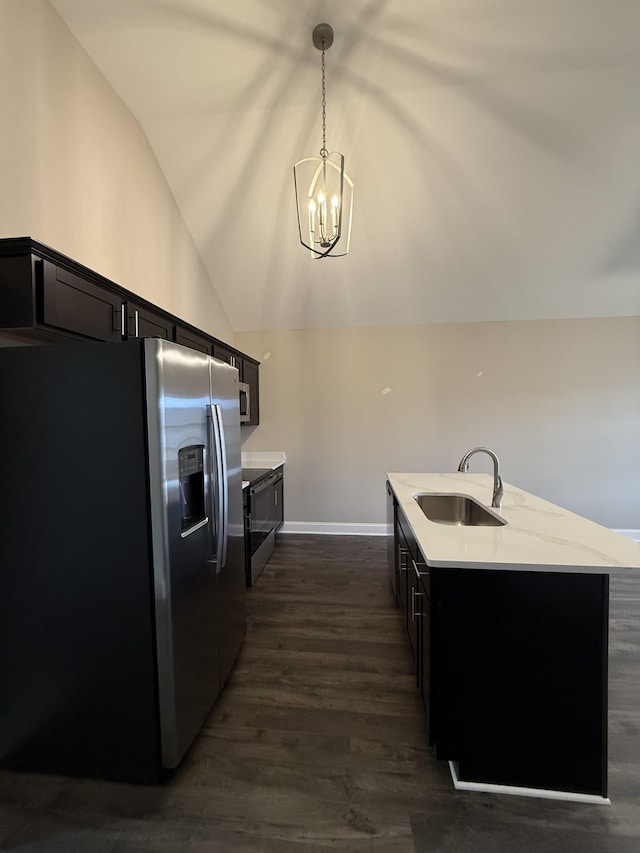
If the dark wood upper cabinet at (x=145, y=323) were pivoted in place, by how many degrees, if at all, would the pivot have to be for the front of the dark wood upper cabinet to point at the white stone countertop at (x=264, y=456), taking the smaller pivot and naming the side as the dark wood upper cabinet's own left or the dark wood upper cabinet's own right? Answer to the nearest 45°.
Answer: approximately 45° to the dark wood upper cabinet's own left

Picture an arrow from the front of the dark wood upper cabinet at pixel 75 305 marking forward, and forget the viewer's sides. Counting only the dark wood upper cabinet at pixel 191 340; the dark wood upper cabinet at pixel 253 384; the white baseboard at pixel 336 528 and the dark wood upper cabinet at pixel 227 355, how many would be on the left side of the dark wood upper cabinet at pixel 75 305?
4

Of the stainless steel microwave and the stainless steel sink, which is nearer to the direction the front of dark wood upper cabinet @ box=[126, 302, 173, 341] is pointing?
the stainless steel sink

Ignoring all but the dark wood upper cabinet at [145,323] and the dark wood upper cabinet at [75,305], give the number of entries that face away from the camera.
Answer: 0

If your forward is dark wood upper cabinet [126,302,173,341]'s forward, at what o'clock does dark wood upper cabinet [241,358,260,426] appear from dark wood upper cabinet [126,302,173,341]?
dark wood upper cabinet [241,358,260,426] is roughly at 10 o'clock from dark wood upper cabinet [126,302,173,341].

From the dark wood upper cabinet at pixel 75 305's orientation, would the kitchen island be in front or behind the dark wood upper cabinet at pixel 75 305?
in front

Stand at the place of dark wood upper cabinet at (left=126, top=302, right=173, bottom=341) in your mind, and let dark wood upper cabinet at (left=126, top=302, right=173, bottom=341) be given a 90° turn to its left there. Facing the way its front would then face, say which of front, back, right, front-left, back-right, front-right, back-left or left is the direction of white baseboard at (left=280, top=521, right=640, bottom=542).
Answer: front-right

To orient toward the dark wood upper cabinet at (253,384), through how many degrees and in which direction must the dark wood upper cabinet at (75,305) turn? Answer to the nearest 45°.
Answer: approximately 90° to its left

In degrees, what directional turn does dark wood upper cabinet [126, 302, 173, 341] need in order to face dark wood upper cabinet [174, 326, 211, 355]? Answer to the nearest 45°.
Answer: approximately 45° to its left

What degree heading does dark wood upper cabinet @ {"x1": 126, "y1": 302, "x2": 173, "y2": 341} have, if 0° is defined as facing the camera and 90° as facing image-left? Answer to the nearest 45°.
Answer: approximately 270°

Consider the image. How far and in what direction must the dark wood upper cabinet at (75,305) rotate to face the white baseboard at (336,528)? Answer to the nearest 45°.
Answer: approximately 90° to its left

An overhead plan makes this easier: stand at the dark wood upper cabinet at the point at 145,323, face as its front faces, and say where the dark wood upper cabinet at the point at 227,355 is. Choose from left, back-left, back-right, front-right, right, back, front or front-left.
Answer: front-left
